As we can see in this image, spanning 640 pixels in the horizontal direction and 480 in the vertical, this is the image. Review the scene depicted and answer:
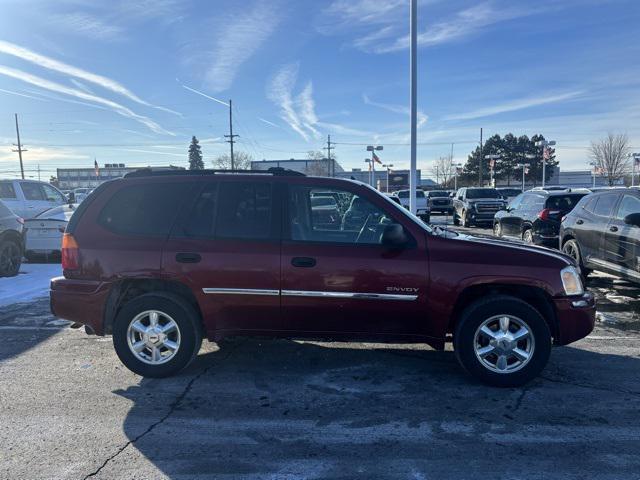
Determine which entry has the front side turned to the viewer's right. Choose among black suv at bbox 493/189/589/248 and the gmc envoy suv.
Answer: the gmc envoy suv

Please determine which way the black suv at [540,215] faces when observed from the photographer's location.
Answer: facing away from the viewer and to the left of the viewer

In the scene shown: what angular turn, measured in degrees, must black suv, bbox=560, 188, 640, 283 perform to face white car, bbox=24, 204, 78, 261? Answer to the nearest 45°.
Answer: approximately 135° to its right

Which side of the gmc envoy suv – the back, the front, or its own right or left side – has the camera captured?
right

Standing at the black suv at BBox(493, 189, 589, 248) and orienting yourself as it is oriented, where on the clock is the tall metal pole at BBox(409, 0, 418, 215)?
The tall metal pole is roughly at 10 o'clock from the black suv.

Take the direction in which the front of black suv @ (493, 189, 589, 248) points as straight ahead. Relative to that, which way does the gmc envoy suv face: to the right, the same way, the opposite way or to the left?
to the right
